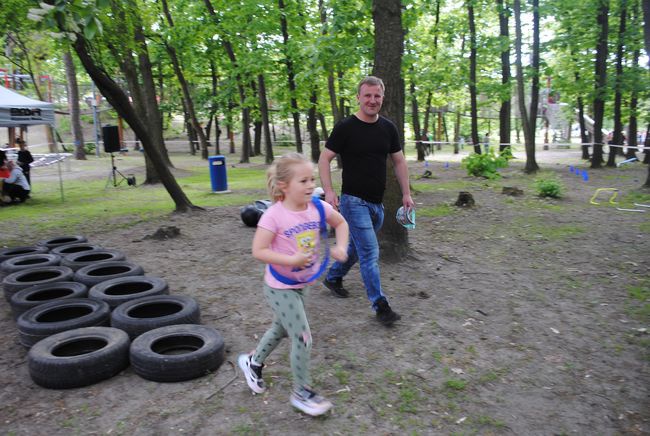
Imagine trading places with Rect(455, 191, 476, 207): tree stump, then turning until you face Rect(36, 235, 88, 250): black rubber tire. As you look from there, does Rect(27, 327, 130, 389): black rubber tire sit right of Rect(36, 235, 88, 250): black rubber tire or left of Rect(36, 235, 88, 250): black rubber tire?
left

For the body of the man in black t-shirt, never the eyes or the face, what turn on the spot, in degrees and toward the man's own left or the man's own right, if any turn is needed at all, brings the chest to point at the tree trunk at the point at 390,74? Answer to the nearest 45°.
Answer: approximately 135° to the man's own left

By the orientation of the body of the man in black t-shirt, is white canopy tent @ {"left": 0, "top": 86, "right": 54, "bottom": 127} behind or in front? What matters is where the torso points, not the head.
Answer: behind

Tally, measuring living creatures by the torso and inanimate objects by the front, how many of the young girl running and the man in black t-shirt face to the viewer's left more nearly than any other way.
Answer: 0

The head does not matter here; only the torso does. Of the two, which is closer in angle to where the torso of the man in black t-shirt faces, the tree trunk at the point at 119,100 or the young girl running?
the young girl running

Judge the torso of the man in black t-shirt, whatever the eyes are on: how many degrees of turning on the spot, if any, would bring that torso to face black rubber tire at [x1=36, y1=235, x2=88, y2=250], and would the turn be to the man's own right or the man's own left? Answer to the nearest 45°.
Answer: approximately 180°

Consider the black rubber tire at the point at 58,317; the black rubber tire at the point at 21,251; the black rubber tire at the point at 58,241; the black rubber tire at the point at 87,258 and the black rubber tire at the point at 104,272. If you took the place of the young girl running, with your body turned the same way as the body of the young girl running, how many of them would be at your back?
5

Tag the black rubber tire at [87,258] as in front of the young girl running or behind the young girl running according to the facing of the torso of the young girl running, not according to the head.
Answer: behind

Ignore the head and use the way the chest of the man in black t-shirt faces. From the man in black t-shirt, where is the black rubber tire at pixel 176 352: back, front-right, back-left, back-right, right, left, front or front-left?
right

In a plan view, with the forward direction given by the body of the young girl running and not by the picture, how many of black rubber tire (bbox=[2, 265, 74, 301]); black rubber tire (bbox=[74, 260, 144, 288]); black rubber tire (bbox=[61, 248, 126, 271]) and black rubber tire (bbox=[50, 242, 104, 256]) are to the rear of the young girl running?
4

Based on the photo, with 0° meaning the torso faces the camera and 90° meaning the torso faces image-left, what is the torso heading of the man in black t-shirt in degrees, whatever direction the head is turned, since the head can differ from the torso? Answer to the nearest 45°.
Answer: approximately 315°

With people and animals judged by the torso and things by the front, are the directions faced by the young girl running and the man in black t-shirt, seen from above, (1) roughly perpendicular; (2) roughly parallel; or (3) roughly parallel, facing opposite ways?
roughly parallel
